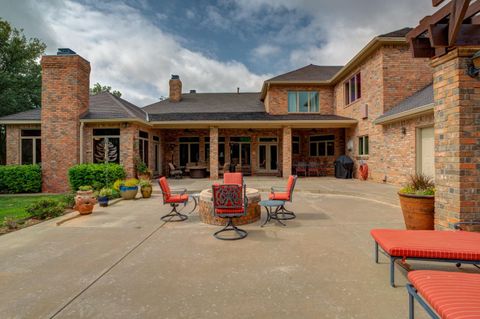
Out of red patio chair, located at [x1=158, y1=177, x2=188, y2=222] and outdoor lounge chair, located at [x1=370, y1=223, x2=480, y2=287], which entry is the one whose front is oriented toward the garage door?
the red patio chair

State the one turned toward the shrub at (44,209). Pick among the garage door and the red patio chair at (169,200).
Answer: the garage door

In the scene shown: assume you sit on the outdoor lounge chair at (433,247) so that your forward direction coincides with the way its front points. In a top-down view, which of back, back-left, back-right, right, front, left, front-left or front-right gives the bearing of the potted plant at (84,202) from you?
front

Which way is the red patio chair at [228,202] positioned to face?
away from the camera

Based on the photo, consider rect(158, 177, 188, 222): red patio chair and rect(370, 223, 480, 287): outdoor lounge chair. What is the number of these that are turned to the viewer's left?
1

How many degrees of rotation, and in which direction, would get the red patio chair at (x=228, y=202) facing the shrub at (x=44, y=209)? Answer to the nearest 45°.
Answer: approximately 90° to its left

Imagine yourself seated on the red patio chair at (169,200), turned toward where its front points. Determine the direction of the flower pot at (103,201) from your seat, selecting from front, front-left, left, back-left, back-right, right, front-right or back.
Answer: back-left

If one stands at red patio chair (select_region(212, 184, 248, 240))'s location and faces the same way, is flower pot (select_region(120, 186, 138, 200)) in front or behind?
in front

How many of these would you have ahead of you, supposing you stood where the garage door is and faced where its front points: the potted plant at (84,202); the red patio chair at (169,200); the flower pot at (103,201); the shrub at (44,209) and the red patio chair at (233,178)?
5

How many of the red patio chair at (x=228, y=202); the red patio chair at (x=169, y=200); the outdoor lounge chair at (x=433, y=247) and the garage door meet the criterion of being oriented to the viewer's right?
1

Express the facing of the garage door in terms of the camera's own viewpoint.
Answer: facing the viewer and to the left of the viewer

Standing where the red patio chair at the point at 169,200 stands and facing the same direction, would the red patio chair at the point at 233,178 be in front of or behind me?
in front

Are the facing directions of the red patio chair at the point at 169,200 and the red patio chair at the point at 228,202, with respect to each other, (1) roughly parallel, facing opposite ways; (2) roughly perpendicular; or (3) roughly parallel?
roughly perpendicular

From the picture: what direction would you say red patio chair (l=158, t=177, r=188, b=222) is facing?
to the viewer's right

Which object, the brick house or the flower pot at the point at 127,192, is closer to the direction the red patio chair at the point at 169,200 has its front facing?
the brick house

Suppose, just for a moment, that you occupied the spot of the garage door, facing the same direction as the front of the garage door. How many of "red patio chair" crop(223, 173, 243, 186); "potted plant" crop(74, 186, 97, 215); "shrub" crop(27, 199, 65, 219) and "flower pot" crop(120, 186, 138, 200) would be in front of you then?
4

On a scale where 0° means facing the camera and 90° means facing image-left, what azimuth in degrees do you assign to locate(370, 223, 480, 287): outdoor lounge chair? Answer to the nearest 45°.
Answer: approximately 90°

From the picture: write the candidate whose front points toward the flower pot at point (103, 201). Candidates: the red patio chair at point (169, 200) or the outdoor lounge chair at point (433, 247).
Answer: the outdoor lounge chair

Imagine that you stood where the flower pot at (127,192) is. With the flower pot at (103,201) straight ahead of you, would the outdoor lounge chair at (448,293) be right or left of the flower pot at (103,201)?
left

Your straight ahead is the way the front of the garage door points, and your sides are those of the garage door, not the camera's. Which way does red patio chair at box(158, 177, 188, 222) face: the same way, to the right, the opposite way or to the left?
the opposite way
